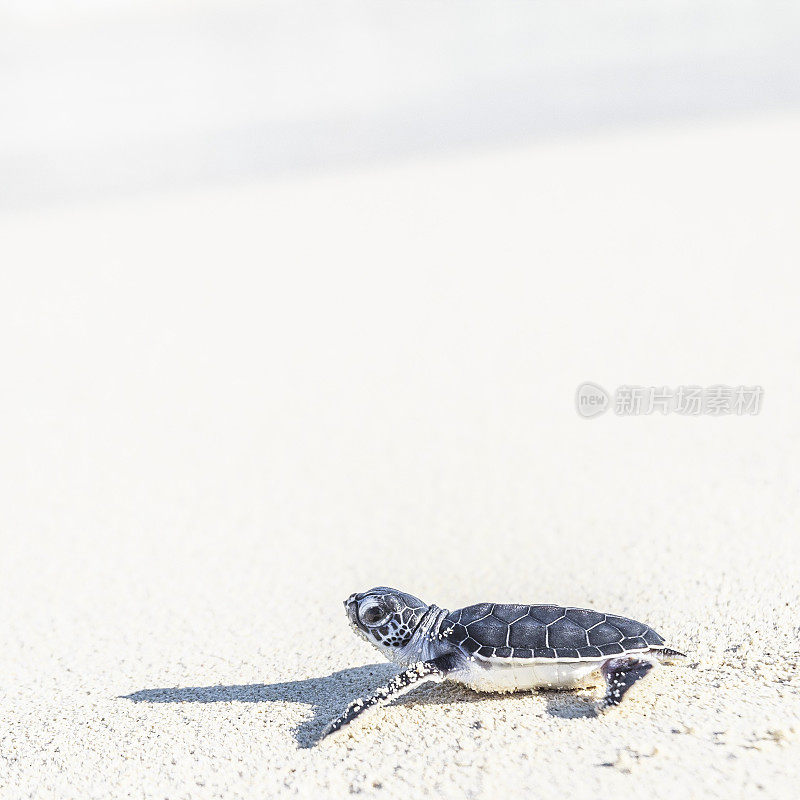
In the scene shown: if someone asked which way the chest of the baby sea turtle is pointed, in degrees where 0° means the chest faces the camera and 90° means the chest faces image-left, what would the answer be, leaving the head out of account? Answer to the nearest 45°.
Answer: approximately 90°
